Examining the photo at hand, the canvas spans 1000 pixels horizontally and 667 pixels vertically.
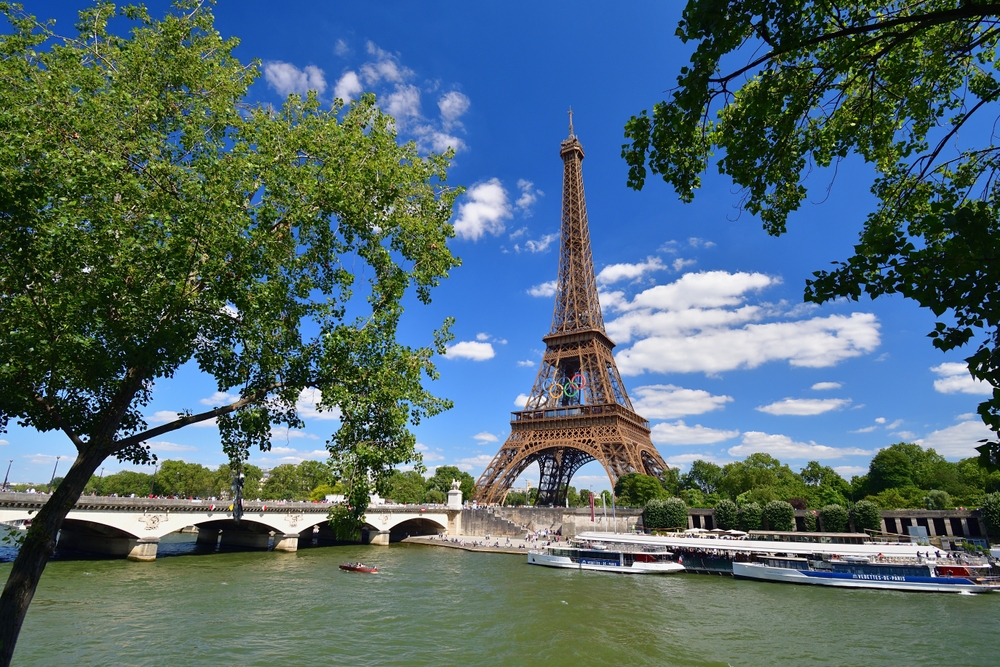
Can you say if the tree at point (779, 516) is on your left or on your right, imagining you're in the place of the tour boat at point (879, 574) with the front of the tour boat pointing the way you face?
on your right

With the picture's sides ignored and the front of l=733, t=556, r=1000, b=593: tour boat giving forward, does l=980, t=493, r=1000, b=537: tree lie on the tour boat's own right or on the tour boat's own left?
on the tour boat's own right

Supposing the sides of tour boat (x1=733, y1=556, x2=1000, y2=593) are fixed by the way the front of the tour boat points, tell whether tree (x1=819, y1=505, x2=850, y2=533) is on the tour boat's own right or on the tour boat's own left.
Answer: on the tour boat's own right

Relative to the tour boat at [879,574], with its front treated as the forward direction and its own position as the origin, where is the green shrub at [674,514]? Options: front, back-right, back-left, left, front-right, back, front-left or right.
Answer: front-right

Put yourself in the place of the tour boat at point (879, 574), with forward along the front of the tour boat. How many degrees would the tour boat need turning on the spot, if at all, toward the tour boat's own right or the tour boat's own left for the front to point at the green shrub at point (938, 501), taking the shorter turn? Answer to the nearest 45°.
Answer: approximately 90° to the tour boat's own right

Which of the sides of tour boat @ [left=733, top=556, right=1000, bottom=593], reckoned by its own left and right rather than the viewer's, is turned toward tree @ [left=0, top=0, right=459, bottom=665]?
left

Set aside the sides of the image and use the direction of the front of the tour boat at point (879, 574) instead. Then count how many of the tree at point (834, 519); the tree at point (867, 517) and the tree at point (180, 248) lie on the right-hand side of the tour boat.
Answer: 2

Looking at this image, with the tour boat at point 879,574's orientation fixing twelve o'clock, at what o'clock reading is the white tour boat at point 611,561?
The white tour boat is roughly at 12 o'clock from the tour boat.

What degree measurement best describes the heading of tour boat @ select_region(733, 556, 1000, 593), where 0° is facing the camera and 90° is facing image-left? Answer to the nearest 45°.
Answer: approximately 90°

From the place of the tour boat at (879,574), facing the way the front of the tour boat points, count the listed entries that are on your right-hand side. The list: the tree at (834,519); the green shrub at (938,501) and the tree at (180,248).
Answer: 2
